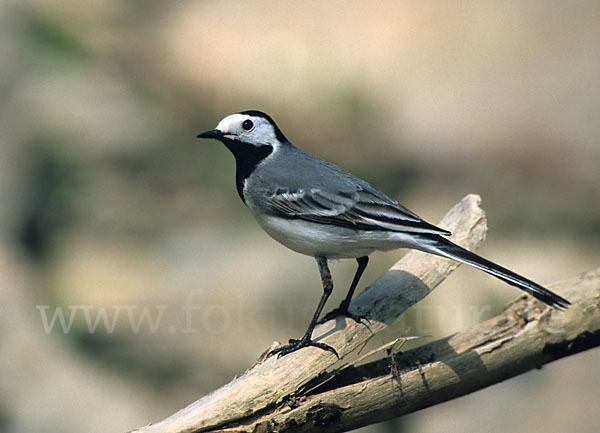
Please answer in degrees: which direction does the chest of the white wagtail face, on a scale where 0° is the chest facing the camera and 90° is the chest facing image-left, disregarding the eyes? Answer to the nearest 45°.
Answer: approximately 90°
